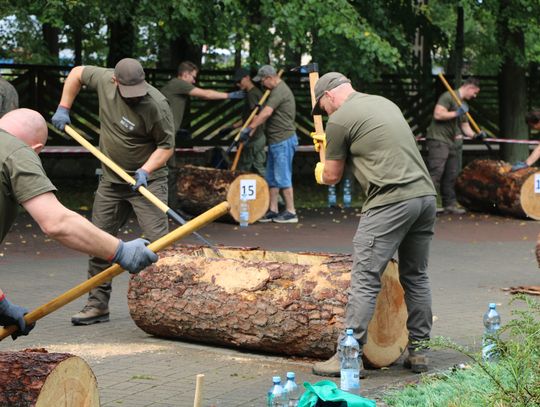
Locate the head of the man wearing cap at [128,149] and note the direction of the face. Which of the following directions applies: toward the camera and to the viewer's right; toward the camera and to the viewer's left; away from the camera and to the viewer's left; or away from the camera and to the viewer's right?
toward the camera and to the viewer's right

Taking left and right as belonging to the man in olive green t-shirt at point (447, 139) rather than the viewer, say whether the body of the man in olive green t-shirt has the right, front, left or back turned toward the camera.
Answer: right

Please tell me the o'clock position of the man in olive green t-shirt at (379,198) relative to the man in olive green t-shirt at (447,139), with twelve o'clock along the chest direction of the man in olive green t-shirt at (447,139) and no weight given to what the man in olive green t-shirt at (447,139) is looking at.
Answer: the man in olive green t-shirt at (379,198) is roughly at 3 o'clock from the man in olive green t-shirt at (447,139).

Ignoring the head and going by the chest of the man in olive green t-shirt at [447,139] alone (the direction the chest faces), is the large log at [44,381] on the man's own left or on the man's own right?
on the man's own right

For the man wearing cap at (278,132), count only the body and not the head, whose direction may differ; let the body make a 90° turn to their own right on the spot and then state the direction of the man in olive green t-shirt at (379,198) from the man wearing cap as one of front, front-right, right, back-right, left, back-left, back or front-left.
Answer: back
